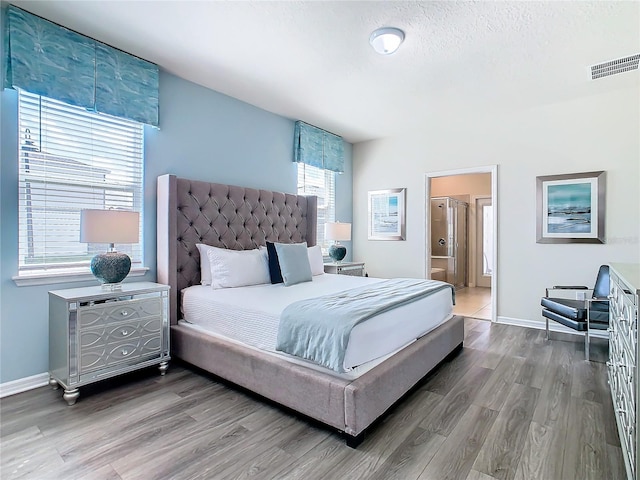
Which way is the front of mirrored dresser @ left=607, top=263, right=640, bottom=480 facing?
to the viewer's left

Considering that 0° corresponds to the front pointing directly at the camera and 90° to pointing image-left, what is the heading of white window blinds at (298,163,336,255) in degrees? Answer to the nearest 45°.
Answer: approximately 315°

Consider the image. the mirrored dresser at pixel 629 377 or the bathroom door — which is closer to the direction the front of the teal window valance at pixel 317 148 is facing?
the mirrored dresser

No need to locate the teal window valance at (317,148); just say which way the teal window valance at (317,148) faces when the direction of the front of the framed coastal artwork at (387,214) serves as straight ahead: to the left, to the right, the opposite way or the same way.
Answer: to the left

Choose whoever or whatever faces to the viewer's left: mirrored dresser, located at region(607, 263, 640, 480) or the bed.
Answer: the mirrored dresser

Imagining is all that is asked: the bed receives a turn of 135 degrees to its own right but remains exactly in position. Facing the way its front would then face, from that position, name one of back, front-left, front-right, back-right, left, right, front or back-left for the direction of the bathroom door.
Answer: back-right

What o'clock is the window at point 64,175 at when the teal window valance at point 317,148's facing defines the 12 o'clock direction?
The window is roughly at 3 o'clock from the teal window valance.

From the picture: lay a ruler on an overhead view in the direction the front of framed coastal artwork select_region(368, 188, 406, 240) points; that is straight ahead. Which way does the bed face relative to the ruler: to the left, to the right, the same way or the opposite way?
to the left

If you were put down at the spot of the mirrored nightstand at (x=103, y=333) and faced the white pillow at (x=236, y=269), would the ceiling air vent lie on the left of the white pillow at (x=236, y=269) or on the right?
right

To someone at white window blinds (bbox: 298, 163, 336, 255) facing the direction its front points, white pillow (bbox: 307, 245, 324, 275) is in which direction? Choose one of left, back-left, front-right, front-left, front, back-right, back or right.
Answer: front-right

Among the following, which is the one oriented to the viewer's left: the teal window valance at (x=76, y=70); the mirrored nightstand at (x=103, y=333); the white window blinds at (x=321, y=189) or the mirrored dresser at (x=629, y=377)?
the mirrored dresser at (x=629, y=377)

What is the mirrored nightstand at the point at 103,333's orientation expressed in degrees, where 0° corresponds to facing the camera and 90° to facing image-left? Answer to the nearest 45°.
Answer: approximately 315°

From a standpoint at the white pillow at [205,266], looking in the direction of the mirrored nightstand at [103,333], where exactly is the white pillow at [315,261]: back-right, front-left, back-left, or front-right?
back-left
